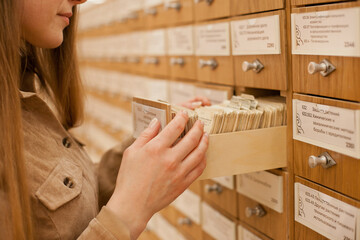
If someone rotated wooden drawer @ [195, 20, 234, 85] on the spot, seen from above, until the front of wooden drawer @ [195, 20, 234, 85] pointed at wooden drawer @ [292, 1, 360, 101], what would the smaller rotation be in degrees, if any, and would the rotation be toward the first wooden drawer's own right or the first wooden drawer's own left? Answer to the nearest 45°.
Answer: approximately 90° to the first wooden drawer's own left

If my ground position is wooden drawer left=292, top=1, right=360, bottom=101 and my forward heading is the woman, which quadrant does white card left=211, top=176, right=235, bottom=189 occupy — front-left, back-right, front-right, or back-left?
front-right

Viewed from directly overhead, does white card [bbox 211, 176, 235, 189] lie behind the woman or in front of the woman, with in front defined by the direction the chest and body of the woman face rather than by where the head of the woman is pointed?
in front

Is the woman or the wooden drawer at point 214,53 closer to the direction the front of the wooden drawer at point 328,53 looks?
the woman

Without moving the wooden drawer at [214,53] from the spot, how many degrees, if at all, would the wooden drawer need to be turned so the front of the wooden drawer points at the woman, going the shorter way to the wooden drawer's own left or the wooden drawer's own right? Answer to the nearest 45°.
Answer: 0° — it already faces them

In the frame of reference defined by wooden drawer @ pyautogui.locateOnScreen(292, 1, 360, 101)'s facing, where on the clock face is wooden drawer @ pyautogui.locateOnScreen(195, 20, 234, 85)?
wooden drawer @ pyautogui.locateOnScreen(195, 20, 234, 85) is roughly at 3 o'clock from wooden drawer @ pyautogui.locateOnScreen(292, 1, 360, 101).

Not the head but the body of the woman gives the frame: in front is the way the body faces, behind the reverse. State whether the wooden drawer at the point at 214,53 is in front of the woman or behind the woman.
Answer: in front

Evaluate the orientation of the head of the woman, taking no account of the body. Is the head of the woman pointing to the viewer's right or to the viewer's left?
to the viewer's right

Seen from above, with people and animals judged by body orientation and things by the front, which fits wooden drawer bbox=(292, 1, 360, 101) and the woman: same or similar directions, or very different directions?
very different directions

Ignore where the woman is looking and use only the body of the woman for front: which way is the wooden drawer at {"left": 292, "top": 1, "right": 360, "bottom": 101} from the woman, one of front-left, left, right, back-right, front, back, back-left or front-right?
front

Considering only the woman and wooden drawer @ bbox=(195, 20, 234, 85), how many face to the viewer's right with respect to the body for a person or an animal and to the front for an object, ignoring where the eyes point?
1

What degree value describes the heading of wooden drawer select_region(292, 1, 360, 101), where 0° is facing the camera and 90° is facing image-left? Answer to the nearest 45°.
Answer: approximately 45°

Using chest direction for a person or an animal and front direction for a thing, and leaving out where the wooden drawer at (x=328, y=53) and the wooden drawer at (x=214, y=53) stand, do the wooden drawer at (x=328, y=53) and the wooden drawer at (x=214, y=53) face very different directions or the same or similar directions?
same or similar directions

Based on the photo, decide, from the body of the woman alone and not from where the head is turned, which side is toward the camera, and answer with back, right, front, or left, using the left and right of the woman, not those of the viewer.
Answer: right

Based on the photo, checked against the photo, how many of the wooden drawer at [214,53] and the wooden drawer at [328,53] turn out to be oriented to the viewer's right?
0

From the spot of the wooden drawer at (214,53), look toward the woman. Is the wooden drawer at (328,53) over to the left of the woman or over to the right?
left
